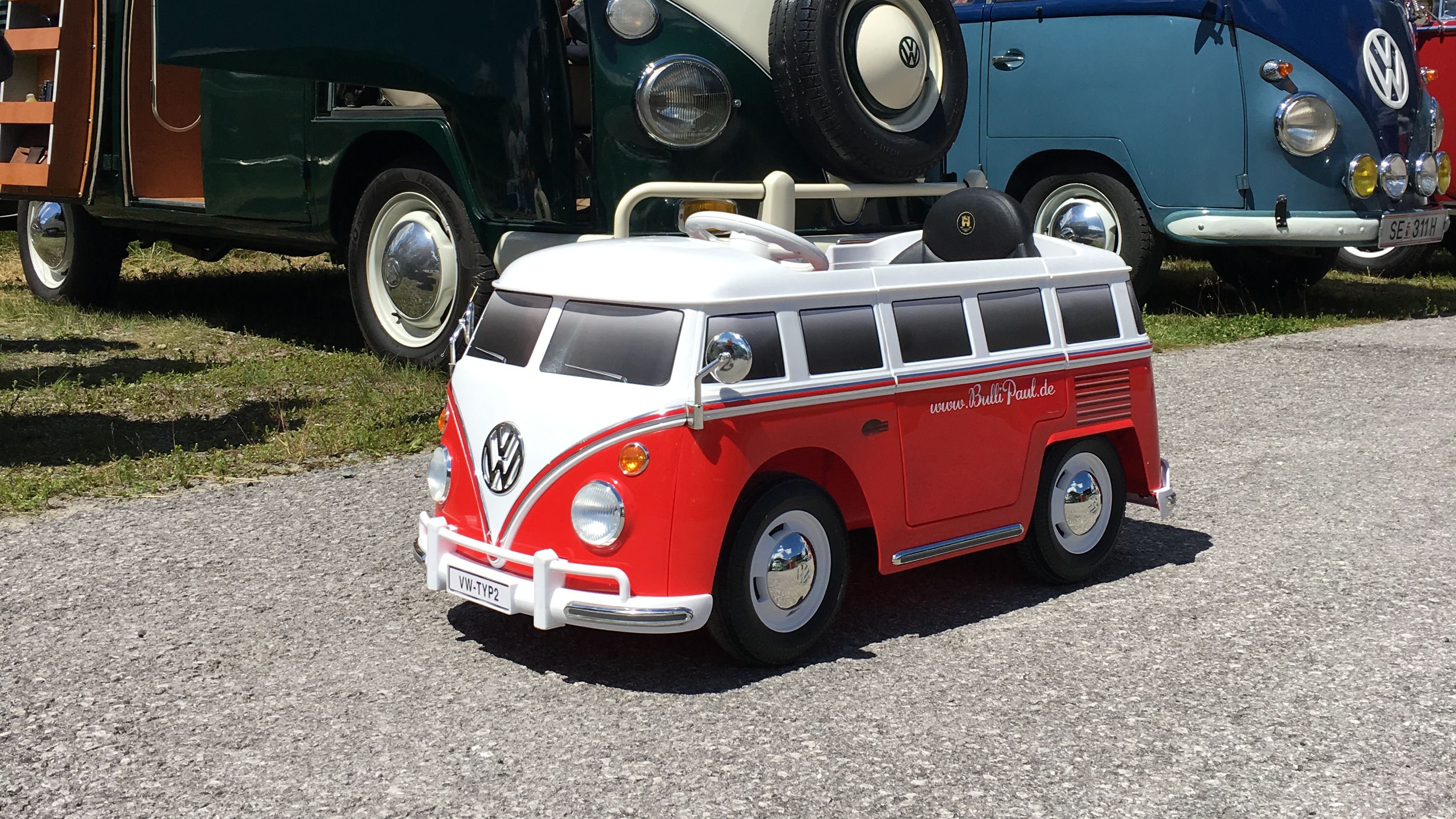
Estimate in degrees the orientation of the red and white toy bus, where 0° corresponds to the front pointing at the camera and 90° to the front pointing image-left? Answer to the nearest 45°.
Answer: approximately 45°

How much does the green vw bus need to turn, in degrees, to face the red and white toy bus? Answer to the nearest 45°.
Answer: approximately 45° to its right

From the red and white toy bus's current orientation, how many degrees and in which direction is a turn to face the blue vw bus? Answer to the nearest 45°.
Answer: approximately 180°

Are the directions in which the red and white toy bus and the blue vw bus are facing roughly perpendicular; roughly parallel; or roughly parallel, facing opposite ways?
roughly perpendicular

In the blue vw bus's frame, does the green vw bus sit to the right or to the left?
on its right

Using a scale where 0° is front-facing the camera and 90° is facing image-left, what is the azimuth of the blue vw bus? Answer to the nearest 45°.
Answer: approximately 315°

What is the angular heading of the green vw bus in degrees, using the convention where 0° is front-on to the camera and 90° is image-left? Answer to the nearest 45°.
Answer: approximately 315°
